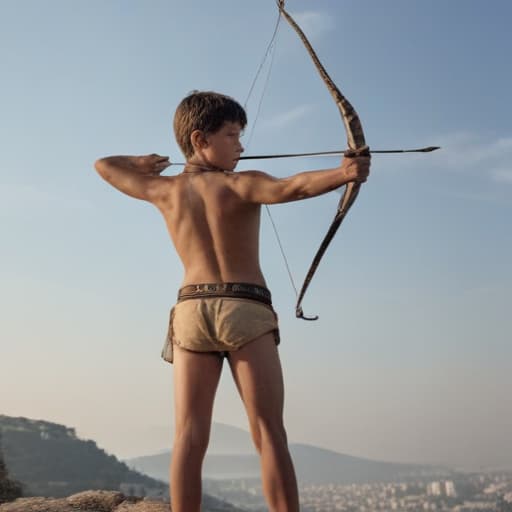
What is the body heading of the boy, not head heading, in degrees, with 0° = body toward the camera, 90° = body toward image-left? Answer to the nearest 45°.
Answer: approximately 180°

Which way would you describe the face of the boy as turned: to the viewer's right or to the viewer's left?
to the viewer's right
